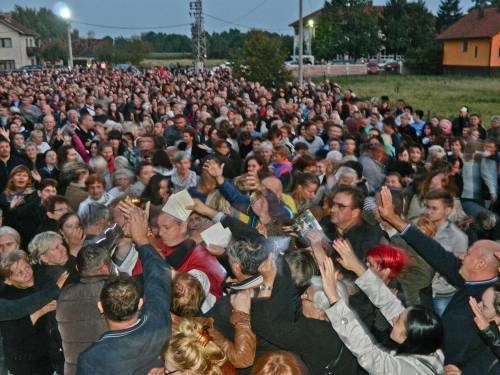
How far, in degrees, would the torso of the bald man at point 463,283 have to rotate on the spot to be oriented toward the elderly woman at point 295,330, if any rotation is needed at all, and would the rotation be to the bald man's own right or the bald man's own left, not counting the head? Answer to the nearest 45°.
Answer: approximately 90° to the bald man's own left

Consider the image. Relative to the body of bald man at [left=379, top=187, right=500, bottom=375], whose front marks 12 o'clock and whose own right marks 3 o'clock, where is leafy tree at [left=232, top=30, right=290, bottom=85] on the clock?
The leafy tree is roughly at 1 o'clock from the bald man.

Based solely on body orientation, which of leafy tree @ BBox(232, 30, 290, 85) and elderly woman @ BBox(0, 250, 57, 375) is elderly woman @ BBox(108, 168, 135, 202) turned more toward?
the elderly woman

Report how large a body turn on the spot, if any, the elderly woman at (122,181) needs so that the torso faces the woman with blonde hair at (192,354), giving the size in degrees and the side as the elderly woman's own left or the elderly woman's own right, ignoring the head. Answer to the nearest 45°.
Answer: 0° — they already face them

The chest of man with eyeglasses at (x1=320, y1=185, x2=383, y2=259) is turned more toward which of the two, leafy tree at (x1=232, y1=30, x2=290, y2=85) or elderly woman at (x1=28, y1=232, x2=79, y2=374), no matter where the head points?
the elderly woman

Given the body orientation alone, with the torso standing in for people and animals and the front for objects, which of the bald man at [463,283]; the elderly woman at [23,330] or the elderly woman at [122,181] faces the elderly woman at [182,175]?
the bald man

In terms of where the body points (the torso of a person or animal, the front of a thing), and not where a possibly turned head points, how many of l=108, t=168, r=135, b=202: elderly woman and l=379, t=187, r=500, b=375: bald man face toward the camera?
1

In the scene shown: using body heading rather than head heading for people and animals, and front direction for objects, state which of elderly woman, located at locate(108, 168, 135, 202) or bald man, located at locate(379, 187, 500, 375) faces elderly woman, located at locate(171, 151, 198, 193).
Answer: the bald man

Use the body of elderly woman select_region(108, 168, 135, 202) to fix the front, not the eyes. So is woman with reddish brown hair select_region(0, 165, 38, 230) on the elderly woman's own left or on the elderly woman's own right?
on the elderly woman's own right
